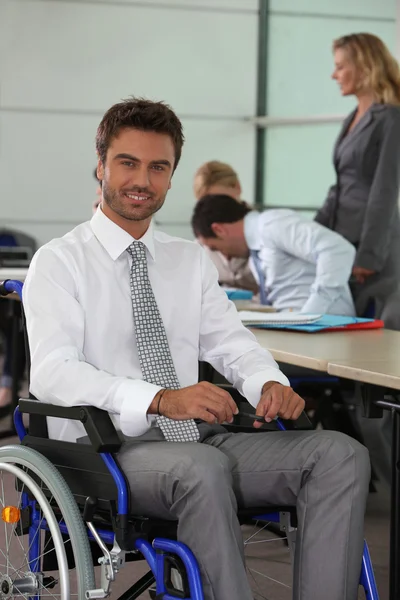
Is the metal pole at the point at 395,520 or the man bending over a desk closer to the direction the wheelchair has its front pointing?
the metal pole

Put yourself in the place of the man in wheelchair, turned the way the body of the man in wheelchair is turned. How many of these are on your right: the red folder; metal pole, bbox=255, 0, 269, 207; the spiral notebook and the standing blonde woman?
0

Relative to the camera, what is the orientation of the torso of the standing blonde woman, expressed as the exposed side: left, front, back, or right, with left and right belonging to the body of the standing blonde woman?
left

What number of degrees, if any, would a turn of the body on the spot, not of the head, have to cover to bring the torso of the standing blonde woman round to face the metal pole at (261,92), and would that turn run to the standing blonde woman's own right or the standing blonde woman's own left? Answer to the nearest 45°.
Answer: approximately 90° to the standing blonde woman's own right

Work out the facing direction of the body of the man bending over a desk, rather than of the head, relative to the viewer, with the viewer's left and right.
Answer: facing to the left of the viewer

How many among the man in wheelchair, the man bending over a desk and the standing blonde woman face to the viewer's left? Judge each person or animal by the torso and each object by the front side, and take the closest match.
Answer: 2

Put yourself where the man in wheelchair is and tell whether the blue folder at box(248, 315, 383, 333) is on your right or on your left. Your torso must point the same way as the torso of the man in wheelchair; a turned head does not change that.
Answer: on your left

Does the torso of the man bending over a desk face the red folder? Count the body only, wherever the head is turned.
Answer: no

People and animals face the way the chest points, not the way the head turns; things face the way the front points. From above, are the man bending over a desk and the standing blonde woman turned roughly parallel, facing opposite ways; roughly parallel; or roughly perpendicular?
roughly parallel

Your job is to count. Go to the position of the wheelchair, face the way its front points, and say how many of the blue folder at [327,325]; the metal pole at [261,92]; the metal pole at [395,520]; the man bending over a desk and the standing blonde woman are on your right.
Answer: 0

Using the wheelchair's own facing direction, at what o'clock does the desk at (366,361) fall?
The desk is roughly at 9 o'clock from the wheelchair.

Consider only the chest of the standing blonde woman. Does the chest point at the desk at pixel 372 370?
no

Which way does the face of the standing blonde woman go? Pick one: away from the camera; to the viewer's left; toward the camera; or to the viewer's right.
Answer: to the viewer's left

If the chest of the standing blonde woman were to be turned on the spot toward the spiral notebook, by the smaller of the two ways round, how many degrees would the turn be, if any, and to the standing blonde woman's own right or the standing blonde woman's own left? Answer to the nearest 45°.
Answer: approximately 90° to the standing blonde woman's own left

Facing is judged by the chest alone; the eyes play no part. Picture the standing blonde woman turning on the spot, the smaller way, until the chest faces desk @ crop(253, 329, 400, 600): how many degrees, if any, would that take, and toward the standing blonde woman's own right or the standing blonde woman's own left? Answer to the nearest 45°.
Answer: approximately 90° to the standing blonde woman's own left

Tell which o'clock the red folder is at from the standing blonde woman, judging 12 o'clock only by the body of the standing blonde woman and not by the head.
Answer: The red folder is roughly at 9 o'clock from the standing blonde woman.

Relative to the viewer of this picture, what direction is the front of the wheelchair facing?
facing the viewer and to the right of the viewer
